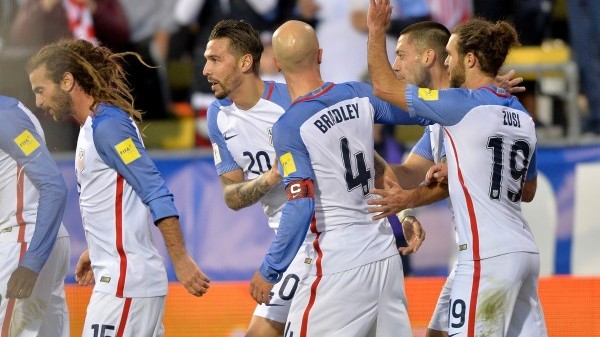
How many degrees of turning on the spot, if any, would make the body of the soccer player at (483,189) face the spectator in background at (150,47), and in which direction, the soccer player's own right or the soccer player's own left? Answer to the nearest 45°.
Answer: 0° — they already face them

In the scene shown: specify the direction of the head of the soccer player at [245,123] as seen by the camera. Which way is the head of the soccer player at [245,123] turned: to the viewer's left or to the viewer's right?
to the viewer's left

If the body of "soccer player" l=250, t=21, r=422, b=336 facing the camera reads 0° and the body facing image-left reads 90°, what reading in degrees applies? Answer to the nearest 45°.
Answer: approximately 135°

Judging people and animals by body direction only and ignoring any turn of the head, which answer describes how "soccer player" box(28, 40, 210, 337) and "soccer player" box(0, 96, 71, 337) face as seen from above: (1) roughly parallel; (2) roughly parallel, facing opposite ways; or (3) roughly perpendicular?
roughly parallel

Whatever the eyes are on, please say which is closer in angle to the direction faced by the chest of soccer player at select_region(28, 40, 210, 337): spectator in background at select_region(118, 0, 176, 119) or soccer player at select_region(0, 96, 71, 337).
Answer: the soccer player

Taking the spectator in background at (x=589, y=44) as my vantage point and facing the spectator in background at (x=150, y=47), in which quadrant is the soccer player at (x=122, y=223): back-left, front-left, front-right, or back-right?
front-left

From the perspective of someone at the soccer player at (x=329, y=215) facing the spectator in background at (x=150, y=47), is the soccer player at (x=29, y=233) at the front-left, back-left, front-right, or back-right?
front-left

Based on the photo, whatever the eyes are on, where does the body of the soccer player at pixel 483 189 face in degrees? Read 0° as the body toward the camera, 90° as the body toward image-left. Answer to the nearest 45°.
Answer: approximately 135°
